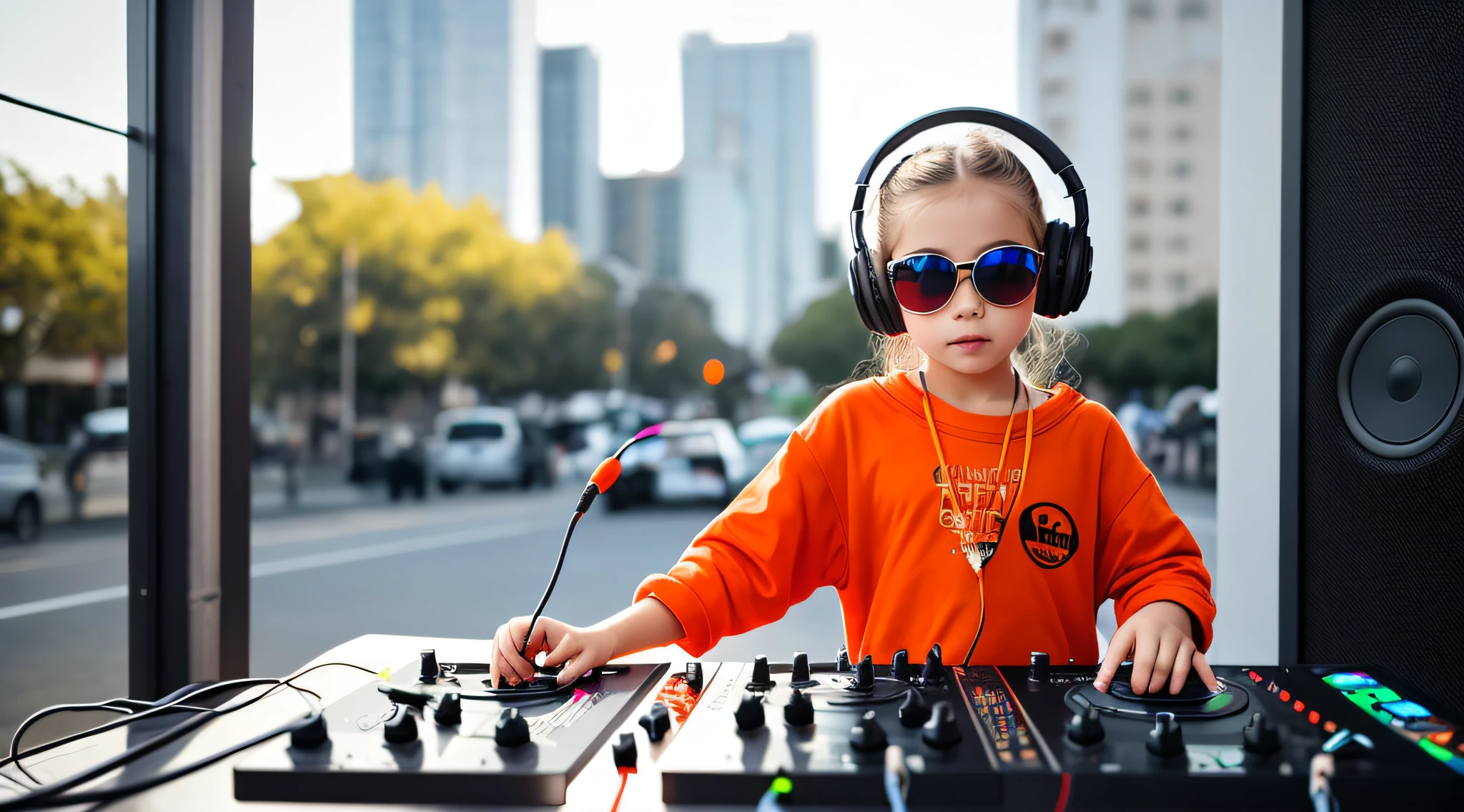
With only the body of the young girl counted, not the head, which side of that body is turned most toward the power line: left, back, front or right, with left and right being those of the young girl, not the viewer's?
right

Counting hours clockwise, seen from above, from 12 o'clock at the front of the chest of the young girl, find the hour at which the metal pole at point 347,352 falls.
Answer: The metal pole is roughly at 5 o'clock from the young girl.

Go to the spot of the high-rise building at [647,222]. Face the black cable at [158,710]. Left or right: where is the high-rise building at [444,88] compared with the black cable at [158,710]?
right

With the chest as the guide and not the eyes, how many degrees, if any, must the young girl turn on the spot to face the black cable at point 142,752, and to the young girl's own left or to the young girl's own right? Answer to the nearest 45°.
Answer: approximately 45° to the young girl's own right

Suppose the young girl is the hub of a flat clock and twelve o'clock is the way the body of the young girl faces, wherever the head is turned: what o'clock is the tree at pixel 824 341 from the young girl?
The tree is roughly at 6 o'clock from the young girl.

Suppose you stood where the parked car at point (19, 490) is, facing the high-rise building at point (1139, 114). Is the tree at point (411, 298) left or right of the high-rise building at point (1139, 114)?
left

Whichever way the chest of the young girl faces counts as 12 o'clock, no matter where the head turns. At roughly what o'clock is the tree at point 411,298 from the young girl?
The tree is roughly at 5 o'clock from the young girl.

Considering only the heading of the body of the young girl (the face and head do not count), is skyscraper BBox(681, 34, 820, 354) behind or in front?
behind

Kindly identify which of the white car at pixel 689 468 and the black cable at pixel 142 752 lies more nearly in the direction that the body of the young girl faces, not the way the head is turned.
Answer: the black cable

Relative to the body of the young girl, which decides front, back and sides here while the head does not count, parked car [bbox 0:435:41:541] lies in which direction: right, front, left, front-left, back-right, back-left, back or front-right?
back-right

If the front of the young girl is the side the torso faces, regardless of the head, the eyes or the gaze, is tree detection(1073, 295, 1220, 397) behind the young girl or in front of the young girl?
behind

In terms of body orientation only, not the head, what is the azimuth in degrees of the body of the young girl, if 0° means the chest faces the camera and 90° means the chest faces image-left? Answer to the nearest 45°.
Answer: approximately 0°
